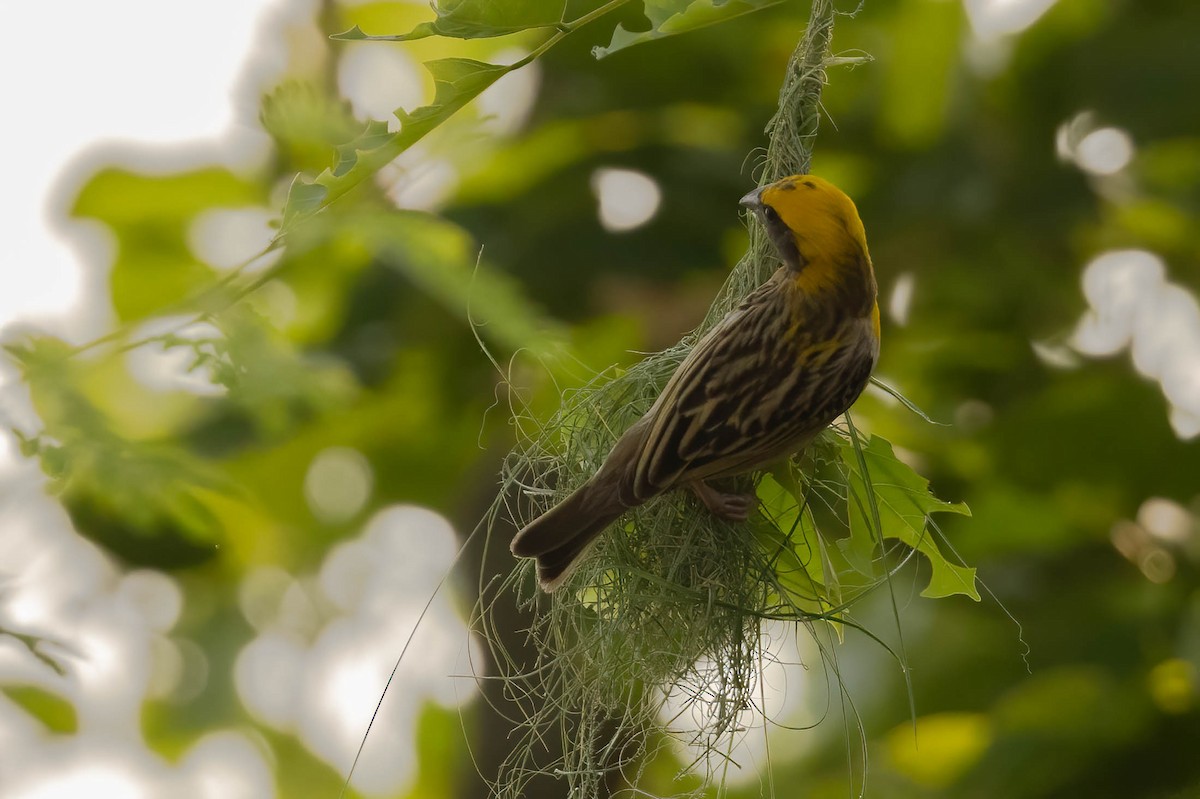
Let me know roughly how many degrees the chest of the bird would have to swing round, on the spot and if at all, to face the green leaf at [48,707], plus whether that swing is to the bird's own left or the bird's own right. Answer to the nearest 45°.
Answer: approximately 90° to the bird's own left

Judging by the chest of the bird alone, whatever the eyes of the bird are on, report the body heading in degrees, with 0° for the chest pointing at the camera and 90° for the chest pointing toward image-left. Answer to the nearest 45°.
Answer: approximately 225°
